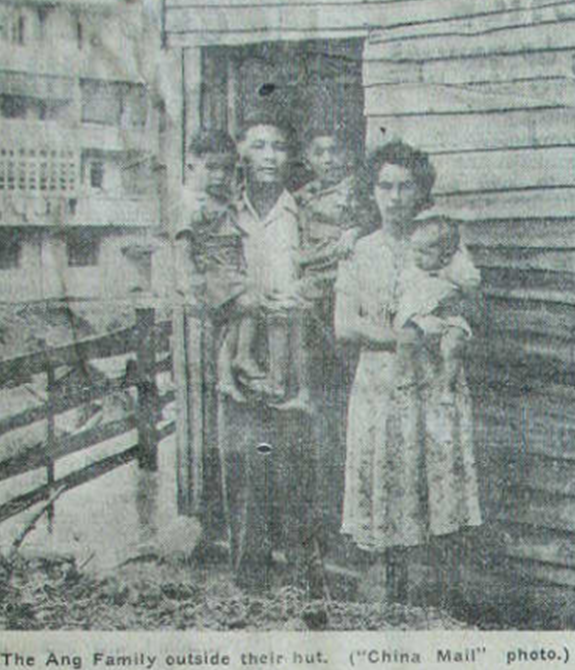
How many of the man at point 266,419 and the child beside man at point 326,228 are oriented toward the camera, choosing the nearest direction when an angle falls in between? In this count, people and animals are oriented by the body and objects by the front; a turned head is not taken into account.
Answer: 2

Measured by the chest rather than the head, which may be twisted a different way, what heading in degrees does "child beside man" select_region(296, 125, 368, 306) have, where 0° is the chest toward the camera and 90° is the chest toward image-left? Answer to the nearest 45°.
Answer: approximately 0°
